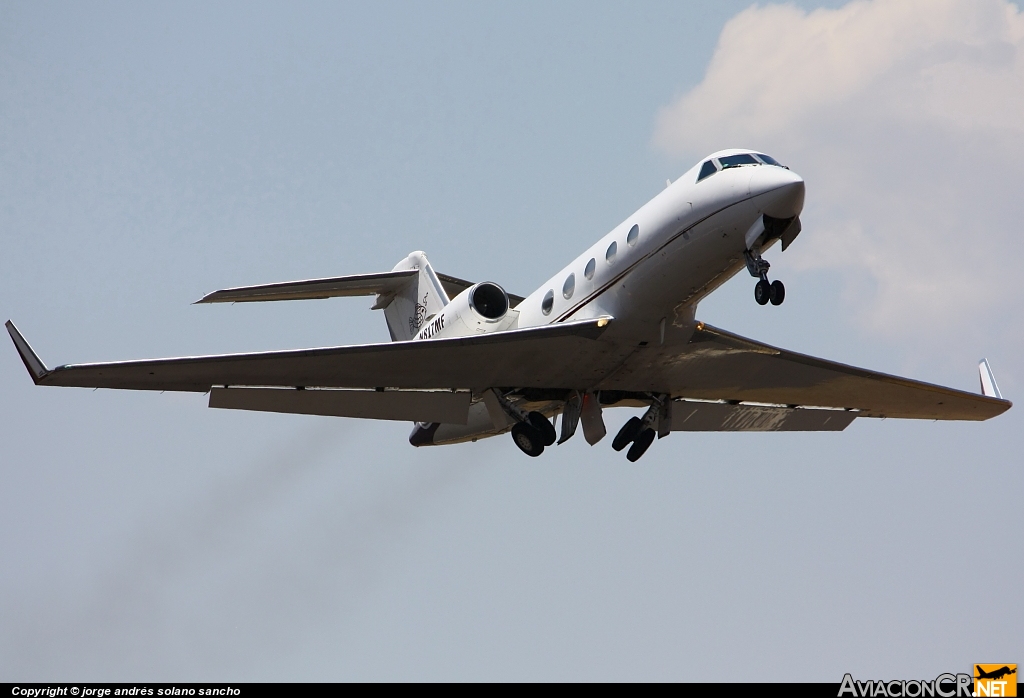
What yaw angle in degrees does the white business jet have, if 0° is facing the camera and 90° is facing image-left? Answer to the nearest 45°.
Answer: approximately 315°
